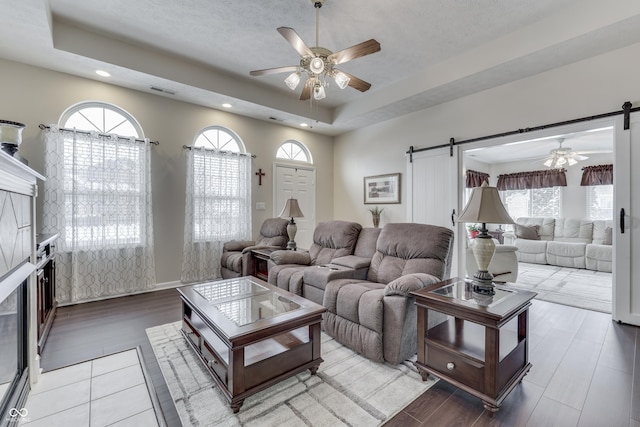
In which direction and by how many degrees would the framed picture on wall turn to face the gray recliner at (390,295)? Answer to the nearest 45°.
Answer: approximately 45° to its left

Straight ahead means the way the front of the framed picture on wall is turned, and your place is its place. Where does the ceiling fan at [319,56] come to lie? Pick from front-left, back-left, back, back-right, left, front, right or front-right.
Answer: front-left

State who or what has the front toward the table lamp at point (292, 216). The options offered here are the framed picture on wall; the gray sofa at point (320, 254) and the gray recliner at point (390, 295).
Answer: the framed picture on wall

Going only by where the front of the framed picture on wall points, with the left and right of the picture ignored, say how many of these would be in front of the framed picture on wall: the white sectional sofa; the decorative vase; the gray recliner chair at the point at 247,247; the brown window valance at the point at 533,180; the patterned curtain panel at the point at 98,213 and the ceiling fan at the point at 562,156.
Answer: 3

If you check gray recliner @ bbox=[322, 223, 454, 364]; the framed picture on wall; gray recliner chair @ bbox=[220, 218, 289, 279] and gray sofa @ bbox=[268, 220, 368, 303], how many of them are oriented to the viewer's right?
0

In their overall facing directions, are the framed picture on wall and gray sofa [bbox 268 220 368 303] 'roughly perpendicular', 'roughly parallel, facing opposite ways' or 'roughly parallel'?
roughly parallel

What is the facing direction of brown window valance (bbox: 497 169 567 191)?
toward the camera

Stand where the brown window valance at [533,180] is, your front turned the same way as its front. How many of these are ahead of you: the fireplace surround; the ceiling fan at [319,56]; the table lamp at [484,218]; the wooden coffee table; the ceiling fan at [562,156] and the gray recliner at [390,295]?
6

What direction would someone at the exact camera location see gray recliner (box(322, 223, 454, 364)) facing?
facing the viewer and to the left of the viewer

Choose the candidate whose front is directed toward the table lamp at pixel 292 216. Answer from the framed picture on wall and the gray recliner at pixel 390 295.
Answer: the framed picture on wall

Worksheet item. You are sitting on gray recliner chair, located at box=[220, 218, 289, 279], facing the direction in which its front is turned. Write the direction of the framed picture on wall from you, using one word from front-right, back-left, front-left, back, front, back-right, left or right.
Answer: back-left

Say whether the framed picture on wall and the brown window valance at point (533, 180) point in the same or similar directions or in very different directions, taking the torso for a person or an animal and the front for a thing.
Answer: same or similar directions

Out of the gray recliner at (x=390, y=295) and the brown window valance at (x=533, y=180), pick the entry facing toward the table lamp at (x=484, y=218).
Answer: the brown window valance

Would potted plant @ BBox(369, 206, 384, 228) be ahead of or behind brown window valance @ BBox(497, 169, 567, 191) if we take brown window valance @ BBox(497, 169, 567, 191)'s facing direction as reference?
ahead

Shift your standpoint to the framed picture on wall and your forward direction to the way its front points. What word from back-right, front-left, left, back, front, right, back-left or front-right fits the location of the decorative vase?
front

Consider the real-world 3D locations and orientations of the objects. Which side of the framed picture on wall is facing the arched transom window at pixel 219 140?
front

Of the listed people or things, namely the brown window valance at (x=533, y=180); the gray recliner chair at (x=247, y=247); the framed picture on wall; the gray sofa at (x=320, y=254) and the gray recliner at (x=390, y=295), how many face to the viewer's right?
0

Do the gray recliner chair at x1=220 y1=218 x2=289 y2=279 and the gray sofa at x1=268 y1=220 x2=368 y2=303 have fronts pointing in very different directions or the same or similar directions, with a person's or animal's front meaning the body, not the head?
same or similar directions

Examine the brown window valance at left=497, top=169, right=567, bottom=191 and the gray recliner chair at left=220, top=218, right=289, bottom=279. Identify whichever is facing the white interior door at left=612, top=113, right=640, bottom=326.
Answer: the brown window valance

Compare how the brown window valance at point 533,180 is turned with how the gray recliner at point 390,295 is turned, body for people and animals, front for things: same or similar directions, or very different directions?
same or similar directions

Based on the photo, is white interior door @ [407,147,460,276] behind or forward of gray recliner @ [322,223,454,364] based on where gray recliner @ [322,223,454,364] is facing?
behind
